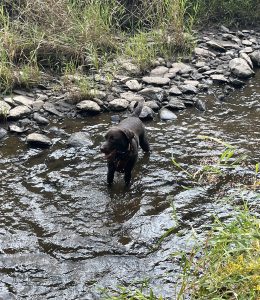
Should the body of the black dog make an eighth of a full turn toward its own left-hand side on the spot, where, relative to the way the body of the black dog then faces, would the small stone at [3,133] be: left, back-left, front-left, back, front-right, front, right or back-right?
back-right

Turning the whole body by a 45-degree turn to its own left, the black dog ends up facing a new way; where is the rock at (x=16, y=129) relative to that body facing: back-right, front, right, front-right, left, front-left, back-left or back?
back-right

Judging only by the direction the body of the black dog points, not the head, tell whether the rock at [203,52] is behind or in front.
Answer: behind

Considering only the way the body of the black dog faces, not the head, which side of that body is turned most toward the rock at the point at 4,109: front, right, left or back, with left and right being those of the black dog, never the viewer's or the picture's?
right

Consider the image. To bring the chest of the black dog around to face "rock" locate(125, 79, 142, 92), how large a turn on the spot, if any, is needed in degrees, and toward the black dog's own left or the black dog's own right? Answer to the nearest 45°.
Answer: approximately 135° to the black dog's own right

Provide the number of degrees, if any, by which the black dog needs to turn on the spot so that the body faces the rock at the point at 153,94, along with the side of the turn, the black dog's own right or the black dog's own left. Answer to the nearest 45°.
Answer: approximately 135° to the black dog's own right

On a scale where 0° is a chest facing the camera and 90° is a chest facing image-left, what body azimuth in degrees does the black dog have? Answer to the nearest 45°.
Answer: approximately 45°

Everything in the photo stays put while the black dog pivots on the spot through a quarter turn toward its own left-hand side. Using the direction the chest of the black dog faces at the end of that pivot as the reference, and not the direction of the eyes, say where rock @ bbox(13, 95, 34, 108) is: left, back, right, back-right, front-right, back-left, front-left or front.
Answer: back

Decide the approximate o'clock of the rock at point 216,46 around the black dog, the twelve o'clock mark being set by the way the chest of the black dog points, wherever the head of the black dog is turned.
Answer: The rock is roughly at 5 o'clock from the black dog.

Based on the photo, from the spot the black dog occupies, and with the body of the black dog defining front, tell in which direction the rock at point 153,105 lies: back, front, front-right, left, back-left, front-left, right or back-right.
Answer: back-right

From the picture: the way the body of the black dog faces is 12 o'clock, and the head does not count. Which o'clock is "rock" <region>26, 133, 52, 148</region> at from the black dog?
The rock is roughly at 3 o'clock from the black dog.

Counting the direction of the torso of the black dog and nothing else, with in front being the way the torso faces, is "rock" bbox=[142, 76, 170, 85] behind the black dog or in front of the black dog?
behind

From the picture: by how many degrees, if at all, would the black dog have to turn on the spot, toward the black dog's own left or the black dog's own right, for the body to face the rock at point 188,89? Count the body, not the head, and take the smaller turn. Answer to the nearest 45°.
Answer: approximately 135° to the black dog's own right

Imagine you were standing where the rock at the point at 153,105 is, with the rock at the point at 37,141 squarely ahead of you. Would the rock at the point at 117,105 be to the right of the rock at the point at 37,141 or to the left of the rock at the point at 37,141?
right
